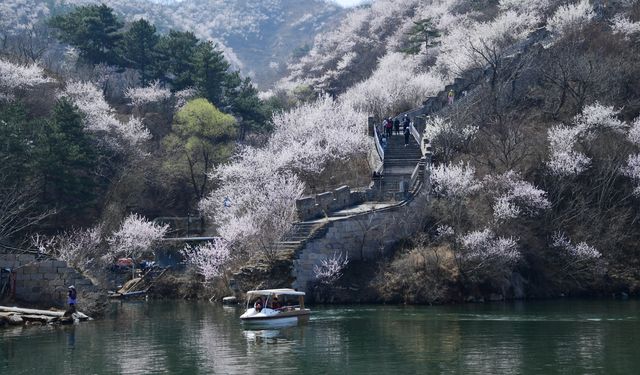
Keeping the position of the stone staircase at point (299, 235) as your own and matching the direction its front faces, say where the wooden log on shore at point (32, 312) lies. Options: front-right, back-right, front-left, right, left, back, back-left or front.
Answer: front

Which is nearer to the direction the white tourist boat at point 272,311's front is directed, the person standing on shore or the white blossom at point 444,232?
the person standing on shore

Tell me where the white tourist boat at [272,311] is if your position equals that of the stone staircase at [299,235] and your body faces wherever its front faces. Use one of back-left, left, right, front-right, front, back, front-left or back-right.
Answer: front-left

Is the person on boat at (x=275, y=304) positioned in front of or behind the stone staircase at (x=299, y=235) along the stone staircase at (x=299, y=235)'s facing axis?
in front

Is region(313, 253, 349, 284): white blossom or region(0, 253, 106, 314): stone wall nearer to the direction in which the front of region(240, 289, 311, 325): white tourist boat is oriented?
the stone wall

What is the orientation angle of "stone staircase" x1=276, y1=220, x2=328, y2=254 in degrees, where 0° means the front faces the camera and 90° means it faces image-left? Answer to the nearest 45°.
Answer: approximately 45°

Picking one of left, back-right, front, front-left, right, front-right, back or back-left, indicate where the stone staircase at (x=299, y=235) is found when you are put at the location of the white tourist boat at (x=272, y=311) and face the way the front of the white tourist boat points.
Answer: back-right

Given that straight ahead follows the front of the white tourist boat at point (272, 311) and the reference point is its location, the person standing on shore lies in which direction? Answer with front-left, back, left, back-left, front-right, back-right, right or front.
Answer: front-right

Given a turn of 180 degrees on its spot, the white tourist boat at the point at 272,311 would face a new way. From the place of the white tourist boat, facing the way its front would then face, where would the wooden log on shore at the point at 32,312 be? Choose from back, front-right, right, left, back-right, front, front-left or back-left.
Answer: back-left

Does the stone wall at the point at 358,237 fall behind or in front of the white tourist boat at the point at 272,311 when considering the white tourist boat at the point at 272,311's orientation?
behind

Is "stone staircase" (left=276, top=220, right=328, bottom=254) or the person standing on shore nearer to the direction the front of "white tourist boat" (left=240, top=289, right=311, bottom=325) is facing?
the person standing on shore

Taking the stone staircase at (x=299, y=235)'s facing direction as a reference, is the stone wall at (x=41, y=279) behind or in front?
in front

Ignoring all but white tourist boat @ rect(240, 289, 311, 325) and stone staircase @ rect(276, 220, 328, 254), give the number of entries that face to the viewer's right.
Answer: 0

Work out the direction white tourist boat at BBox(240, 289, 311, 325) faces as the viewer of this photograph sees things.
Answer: facing the viewer and to the left of the viewer
